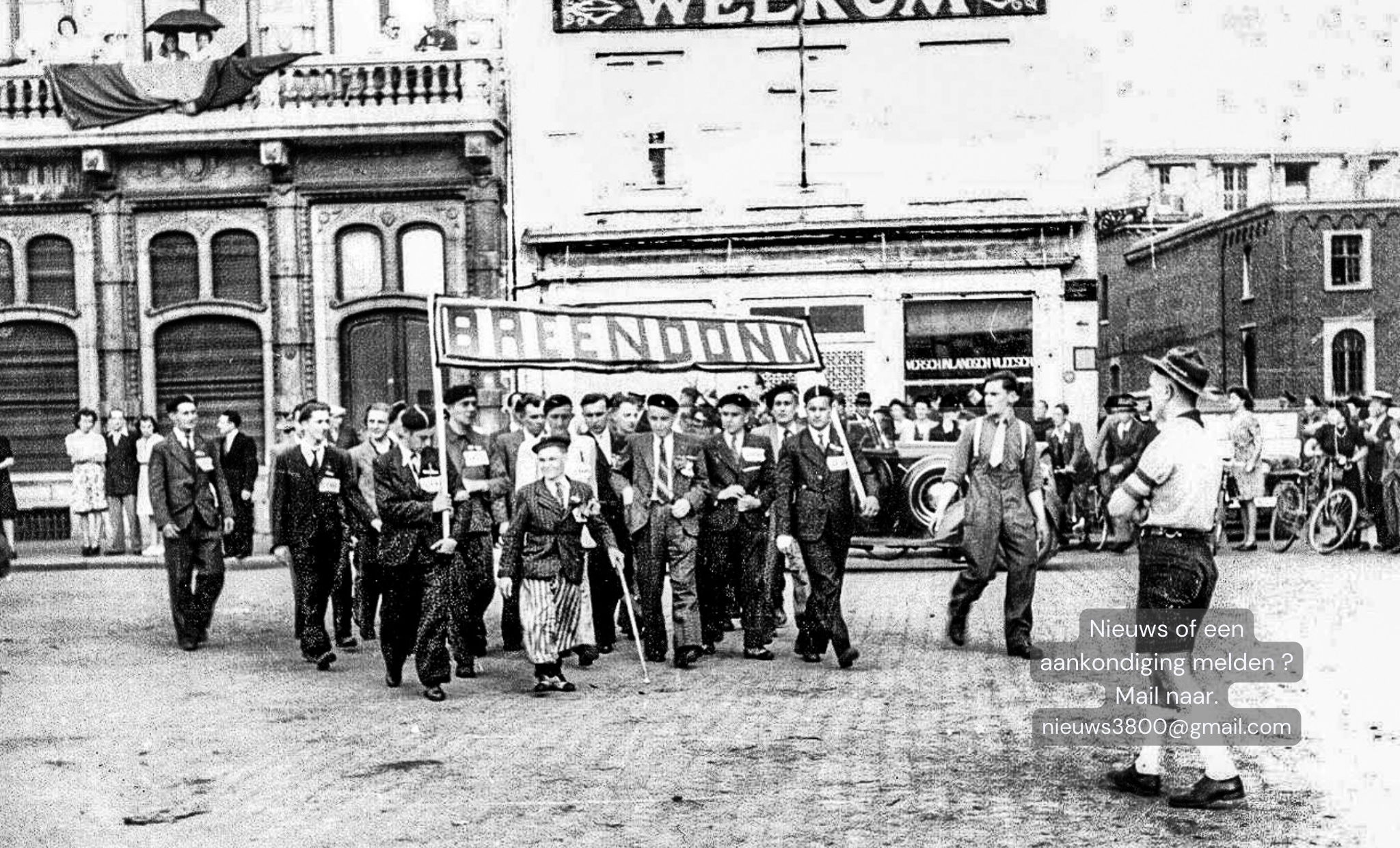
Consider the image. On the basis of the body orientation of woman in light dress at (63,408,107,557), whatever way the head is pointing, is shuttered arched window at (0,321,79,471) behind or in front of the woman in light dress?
behind

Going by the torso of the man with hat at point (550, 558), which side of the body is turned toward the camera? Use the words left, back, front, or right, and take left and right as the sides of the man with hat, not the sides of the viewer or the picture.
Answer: front

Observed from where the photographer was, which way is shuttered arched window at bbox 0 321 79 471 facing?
facing the viewer

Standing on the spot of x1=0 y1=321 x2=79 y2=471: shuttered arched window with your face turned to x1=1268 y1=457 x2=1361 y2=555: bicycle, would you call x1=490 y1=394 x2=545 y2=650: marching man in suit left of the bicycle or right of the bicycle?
right

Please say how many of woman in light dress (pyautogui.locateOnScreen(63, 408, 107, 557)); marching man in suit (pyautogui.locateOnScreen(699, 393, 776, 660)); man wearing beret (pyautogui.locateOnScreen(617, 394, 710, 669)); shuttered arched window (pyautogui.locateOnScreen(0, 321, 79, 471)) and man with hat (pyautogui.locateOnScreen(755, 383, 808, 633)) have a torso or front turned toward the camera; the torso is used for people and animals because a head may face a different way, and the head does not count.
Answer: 5

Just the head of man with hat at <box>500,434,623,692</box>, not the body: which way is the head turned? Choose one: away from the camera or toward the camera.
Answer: toward the camera

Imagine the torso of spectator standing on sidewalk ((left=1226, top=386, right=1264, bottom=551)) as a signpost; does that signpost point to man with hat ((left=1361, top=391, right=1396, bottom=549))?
no

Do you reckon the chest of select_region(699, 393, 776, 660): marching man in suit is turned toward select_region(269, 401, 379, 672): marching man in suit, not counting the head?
no

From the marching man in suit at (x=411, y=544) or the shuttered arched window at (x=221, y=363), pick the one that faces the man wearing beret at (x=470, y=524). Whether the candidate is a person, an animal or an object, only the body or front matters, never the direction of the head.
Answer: the shuttered arched window

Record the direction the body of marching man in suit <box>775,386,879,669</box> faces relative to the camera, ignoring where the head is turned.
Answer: toward the camera

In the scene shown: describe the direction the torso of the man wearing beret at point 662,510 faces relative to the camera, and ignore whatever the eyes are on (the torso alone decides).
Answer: toward the camera
